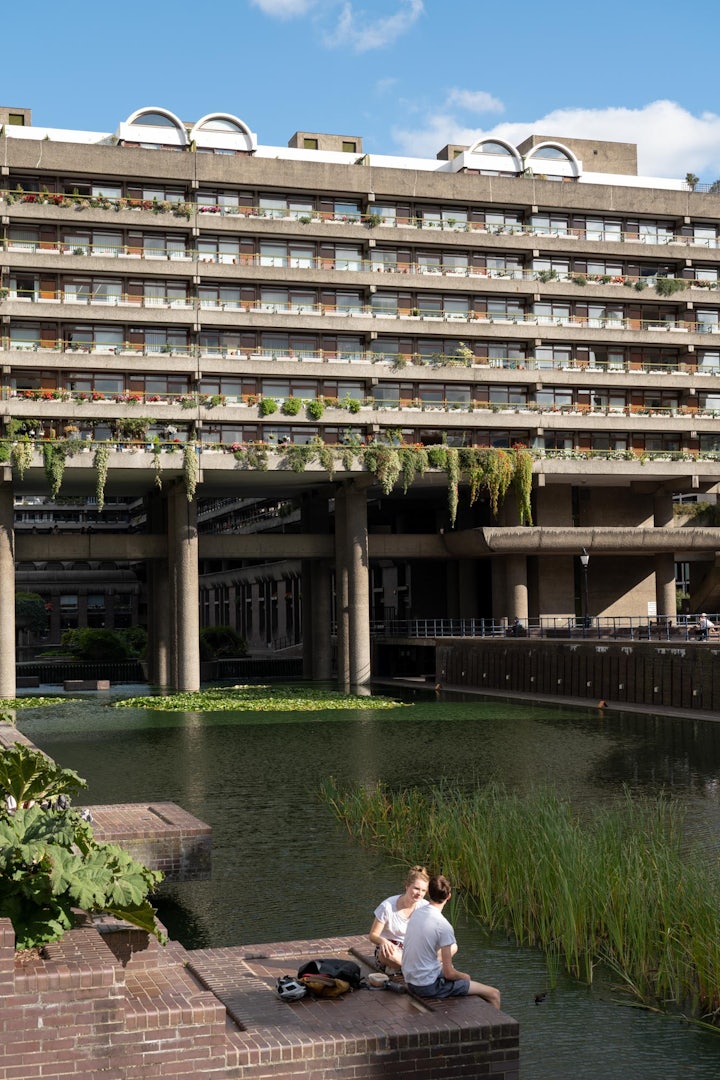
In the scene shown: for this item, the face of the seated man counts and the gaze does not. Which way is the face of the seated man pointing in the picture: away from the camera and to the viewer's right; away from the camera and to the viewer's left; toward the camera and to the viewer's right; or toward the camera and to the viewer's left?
away from the camera and to the viewer's left

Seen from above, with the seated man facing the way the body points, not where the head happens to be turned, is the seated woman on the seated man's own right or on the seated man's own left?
on the seated man's own left

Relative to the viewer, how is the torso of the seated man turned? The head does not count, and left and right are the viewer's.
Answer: facing away from the viewer and to the right of the viewer

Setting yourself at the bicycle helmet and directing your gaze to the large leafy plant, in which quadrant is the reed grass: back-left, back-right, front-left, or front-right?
back-right

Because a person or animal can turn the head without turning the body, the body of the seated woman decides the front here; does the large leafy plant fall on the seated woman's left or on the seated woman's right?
on the seated woman's right

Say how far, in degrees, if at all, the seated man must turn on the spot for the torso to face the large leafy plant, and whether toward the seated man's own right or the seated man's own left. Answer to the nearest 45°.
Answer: approximately 135° to the seated man's own left

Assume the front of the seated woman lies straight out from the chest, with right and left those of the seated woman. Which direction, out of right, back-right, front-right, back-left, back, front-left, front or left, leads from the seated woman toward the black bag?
right

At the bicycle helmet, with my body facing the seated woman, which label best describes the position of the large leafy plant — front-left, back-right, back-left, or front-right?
back-left

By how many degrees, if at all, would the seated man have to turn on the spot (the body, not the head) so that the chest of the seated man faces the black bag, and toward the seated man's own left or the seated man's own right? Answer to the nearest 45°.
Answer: approximately 135° to the seated man's own left

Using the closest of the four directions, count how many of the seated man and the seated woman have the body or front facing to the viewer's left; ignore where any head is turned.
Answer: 0

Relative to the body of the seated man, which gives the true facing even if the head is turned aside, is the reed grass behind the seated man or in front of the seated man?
in front
